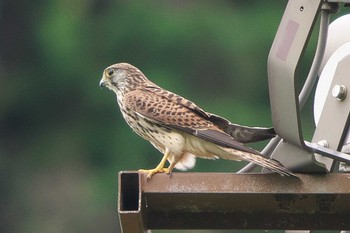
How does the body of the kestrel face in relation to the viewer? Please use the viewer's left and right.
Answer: facing to the left of the viewer
